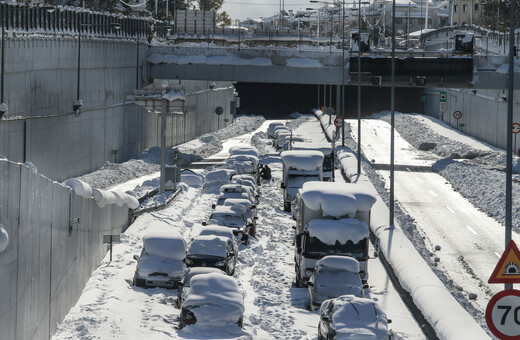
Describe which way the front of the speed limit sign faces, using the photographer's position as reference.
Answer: facing the viewer

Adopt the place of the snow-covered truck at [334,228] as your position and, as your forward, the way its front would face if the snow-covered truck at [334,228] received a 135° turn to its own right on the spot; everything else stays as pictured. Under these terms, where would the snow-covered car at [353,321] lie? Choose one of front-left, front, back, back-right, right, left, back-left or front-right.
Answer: back-left

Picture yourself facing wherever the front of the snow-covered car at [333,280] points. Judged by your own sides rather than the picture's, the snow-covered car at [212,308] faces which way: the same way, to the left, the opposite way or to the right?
the same way

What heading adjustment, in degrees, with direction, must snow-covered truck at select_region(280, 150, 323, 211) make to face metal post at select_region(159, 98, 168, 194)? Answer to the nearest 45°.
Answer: approximately 90° to its right

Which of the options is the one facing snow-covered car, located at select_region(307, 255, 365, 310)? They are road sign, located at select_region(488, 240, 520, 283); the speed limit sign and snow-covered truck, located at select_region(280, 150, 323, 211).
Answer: the snow-covered truck

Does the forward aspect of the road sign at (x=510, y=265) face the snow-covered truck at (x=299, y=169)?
no

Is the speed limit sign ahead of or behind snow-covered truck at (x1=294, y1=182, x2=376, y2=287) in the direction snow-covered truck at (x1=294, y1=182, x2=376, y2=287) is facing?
ahead

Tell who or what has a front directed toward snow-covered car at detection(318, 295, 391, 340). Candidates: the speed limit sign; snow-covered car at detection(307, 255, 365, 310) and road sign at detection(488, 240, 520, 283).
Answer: snow-covered car at detection(307, 255, 365, 310)

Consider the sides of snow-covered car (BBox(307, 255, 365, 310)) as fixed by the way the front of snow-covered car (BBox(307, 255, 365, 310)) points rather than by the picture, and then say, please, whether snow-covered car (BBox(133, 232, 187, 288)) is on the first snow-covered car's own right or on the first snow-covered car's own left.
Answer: on the first snow-covered car's own right

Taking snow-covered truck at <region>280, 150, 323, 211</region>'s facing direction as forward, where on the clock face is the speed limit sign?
The speed limit sign is roughly at 12 o'clock from the snow-covered truck.

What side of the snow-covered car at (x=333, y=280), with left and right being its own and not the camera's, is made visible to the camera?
front

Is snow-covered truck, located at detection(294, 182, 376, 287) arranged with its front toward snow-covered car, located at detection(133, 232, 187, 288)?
no

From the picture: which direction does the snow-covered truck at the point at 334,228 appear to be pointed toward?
toward the camera
